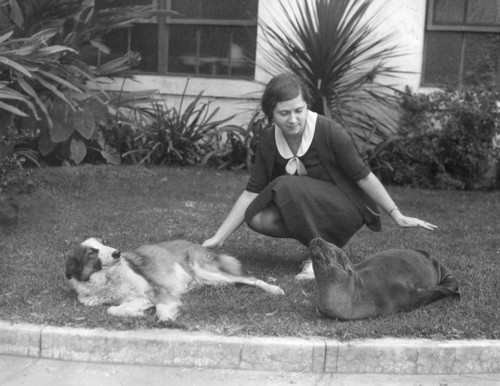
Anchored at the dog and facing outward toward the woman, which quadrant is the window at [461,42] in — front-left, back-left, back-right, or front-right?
front-left

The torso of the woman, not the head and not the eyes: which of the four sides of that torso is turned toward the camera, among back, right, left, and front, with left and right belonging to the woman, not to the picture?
front

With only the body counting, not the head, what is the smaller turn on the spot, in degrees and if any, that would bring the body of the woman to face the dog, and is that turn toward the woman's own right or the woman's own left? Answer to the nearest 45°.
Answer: approximately 45° to the woman's own right

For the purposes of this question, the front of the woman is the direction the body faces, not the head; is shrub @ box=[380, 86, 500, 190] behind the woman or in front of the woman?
behind

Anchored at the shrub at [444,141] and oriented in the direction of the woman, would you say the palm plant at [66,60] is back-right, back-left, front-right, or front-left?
front-right

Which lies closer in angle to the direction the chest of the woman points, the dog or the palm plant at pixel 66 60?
the dog

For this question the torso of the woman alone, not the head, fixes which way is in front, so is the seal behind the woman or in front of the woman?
in front

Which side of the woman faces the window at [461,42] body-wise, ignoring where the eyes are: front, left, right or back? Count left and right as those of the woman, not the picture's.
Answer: back

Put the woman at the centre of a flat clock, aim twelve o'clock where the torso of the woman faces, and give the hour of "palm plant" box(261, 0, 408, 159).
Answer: The palm plant is roughly at 6 o'clock from the woman.

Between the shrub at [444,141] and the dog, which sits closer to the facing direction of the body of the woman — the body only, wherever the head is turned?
the dog

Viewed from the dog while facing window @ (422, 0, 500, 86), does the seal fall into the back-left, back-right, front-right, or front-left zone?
front-right

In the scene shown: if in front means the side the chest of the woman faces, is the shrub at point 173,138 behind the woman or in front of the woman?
behind

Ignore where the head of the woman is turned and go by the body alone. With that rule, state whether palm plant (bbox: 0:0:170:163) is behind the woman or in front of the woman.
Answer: behind

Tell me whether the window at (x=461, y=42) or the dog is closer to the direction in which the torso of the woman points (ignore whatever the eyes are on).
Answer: the dog
